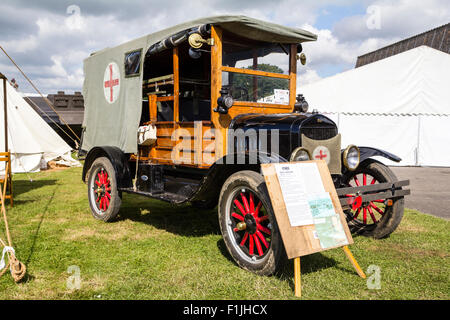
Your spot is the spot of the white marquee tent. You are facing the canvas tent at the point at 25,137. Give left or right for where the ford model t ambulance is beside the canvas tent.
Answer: left

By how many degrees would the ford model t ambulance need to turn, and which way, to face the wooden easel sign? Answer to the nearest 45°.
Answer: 0° — it already faces it

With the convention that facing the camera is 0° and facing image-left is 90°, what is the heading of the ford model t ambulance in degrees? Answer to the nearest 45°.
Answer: approximately 315°

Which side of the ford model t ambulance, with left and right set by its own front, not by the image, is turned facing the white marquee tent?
left

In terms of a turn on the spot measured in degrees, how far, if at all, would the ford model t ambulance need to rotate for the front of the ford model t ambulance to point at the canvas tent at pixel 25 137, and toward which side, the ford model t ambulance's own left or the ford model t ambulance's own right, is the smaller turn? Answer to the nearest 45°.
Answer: approximately 180°
